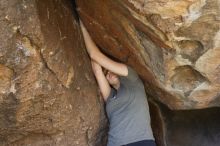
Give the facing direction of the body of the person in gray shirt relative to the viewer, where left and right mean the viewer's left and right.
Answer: facing the viewer and to the left of the viewer
